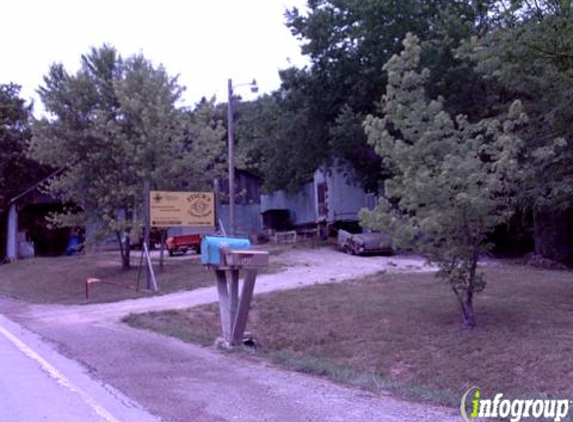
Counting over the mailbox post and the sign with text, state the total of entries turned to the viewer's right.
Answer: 0

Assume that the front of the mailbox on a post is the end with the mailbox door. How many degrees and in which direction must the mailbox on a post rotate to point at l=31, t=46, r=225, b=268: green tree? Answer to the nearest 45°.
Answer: approximately 135° to its right

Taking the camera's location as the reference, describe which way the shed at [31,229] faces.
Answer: facing the viewer and to the right of the viewer

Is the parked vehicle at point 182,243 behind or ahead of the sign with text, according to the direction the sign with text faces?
behind

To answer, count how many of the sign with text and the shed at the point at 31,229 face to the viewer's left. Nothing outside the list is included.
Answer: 0

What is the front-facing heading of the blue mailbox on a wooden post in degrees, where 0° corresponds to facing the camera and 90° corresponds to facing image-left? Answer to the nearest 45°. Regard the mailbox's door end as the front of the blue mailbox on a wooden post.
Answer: approximately 45°

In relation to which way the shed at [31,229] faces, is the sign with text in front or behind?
in front

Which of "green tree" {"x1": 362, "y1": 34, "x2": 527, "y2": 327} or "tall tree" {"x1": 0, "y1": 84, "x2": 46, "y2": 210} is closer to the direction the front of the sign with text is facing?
the green tree

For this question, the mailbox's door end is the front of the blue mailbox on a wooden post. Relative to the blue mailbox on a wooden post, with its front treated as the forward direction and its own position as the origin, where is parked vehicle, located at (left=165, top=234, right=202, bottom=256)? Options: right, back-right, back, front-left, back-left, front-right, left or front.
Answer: back-right
